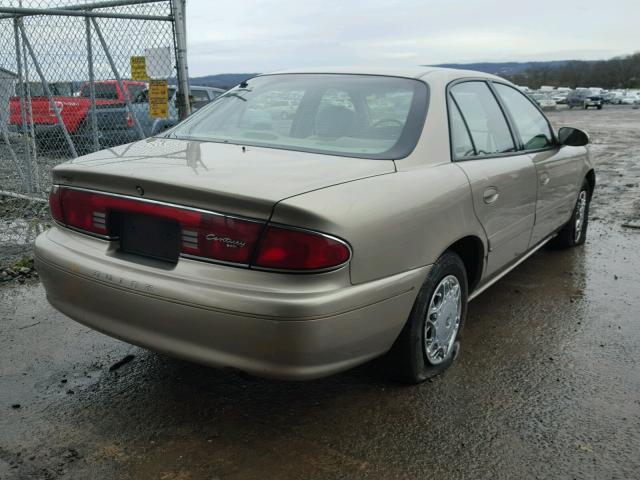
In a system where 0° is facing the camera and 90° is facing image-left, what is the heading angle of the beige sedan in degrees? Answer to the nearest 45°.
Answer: approximately 225°

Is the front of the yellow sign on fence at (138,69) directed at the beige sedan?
yes

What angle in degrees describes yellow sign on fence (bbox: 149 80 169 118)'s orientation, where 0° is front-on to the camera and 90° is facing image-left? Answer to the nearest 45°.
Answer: approximately 0°

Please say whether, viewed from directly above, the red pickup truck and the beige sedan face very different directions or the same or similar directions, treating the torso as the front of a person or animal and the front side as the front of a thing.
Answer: very different directions

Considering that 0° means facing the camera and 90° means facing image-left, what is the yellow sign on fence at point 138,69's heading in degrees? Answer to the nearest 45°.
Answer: approximately 0°

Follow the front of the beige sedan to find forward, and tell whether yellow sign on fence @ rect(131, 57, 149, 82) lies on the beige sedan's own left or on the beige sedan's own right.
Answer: on the beige sedan's own left

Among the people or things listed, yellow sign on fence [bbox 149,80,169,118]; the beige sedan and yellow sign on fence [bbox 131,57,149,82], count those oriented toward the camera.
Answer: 2

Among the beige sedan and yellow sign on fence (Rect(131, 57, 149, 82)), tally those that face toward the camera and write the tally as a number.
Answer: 1
